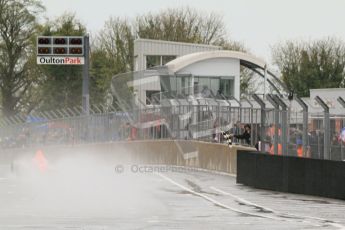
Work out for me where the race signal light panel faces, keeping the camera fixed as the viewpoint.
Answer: facing the viewer

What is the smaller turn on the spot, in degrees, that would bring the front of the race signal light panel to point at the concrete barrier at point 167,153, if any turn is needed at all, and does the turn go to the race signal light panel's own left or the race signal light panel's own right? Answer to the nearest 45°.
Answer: approximately 45° to the race signal light panel's own left

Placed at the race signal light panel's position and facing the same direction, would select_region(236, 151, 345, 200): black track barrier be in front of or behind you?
in front

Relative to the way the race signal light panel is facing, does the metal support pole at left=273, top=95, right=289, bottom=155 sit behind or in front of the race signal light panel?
in front

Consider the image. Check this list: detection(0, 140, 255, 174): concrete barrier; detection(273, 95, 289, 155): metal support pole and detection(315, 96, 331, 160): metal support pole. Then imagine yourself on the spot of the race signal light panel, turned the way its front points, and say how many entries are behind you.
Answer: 0
